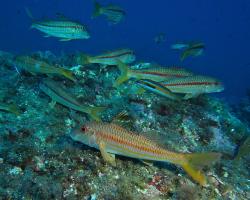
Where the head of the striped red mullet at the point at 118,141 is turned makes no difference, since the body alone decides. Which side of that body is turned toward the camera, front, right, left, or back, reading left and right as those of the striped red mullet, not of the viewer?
left

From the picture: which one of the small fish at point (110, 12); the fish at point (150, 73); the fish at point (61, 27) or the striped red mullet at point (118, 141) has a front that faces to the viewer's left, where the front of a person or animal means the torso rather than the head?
the striped red mullet

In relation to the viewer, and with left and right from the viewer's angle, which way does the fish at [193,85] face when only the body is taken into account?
facing to the right of the viewer

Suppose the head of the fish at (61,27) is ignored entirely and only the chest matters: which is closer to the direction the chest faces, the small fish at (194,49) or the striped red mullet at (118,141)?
the small fish

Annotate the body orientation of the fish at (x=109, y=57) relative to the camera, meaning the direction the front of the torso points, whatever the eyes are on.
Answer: to the viewer's right

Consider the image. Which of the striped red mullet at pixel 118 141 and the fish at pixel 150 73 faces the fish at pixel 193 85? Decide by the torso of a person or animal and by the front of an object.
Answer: the fish at pixel 150 73

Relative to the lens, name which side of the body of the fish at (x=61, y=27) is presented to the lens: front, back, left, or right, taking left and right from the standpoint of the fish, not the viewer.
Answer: right
